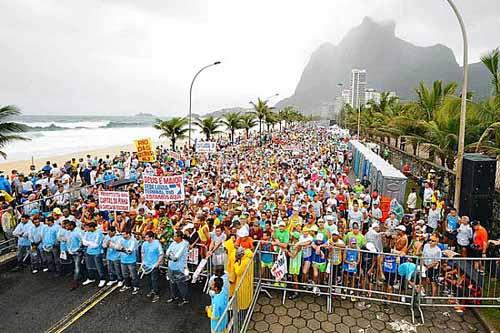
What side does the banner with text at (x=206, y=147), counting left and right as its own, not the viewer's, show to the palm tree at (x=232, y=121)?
back

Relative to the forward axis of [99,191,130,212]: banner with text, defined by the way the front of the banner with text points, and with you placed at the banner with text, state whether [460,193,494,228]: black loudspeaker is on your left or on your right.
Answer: on your left

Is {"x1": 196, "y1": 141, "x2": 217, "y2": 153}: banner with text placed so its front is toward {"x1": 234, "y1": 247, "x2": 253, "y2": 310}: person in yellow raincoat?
yes

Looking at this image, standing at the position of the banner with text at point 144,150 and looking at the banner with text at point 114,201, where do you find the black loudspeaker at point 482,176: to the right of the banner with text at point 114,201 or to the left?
left

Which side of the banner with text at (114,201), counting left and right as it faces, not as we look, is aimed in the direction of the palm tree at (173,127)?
back

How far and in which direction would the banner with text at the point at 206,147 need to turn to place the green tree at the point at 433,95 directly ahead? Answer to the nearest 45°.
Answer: approximately 90° to its left

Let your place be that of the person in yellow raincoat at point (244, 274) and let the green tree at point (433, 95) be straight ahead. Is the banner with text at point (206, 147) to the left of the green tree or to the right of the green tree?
left

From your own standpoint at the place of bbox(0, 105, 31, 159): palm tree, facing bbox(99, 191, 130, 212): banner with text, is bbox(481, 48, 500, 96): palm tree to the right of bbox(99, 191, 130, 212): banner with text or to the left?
left

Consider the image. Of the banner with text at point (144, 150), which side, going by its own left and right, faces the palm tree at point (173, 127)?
back

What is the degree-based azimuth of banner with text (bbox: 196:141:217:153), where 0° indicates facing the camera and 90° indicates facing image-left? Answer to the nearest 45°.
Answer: approximately 0°

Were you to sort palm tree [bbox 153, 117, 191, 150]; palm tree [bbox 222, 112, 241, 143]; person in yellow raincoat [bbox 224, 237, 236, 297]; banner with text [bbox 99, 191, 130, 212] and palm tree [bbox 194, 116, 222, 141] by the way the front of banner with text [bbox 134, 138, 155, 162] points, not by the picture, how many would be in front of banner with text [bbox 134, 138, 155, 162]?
2

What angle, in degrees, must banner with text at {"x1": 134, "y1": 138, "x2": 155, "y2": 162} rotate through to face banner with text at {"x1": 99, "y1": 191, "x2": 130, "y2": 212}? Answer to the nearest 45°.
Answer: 0° — it already faces it

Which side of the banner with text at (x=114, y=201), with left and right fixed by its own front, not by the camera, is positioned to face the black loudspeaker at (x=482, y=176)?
left
